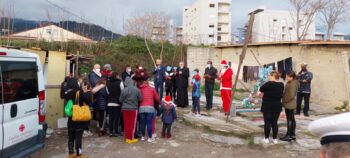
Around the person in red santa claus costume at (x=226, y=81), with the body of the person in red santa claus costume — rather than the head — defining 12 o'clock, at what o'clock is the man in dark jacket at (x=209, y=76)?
The man in dark jacket is roughly at 3 o'clock from the person in red santa claus costume.

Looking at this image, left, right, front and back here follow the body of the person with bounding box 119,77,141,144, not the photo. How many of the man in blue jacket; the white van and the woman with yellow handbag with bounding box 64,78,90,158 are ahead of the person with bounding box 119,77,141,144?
1

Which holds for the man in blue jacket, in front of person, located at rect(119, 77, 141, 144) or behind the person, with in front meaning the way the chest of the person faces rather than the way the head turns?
in front

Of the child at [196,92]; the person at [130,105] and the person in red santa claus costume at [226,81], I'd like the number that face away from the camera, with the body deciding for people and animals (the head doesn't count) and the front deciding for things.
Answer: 1

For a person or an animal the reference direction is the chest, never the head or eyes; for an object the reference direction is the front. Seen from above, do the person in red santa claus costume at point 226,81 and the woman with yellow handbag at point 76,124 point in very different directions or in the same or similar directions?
very different directions

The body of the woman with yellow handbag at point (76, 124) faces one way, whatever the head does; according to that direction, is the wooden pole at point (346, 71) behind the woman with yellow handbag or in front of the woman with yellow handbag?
in front

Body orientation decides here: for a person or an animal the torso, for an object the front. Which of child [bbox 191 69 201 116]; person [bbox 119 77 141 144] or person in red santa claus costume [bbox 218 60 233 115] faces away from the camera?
person [bbox 119 77 141 144]

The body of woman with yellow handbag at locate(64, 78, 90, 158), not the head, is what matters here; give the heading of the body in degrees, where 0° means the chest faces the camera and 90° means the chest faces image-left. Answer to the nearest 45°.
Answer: approximately 225°

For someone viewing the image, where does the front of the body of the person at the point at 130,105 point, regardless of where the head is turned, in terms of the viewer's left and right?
facing away from the viewer

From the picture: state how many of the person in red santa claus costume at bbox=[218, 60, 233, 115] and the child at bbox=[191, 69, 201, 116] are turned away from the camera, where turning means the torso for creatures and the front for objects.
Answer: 0

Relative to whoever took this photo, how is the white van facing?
facing away from the viewer and to the left of the viewer

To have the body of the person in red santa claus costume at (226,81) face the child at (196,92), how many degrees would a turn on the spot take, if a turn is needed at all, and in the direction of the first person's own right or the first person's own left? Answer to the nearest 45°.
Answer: approximately 45° to the first person's own right
